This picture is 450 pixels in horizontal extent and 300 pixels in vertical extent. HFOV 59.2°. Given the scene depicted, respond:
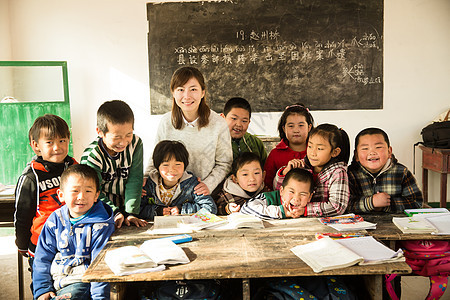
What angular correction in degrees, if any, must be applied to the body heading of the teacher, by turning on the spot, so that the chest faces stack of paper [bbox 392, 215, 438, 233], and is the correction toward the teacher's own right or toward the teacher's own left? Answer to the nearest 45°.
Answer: approximately 45° to the teacher's own left

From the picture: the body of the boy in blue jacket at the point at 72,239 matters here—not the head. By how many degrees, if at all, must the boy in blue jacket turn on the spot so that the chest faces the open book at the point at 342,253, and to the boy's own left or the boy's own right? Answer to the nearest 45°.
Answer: approximately 45° to the boy's own left

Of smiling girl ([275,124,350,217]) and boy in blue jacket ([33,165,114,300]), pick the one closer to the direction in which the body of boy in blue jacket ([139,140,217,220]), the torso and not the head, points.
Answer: the boy in blue jacket

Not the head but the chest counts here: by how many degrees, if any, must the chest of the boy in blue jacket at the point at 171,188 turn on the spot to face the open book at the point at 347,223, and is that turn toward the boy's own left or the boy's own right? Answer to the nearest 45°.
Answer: approximately 45° to the boy's own left

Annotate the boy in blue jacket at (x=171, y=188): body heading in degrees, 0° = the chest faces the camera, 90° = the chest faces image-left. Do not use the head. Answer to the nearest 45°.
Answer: approximately 0°

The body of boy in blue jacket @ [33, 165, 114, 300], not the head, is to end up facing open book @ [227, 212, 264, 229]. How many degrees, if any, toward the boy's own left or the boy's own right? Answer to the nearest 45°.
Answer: approximately 90° to the boy's own left

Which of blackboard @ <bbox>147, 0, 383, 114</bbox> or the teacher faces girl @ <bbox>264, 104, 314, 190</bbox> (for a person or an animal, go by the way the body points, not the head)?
the blackboard
